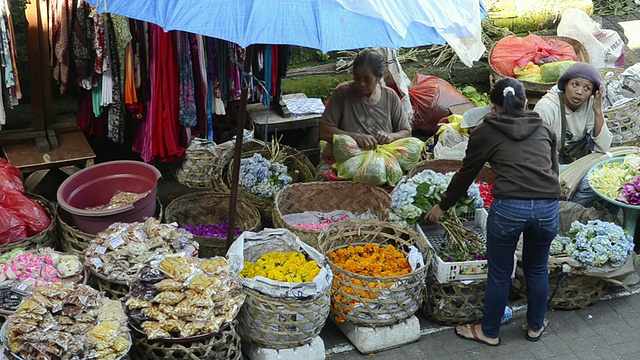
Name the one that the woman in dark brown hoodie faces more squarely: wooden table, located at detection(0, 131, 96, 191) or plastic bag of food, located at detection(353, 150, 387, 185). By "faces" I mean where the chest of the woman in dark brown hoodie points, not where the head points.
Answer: the plastic bag of food

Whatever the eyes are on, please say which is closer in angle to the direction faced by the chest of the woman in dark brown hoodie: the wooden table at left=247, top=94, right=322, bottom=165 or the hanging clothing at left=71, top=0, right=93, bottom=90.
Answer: the wooden table

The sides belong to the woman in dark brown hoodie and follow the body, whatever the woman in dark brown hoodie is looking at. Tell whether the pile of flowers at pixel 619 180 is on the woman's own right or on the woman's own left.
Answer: on the woman's own right

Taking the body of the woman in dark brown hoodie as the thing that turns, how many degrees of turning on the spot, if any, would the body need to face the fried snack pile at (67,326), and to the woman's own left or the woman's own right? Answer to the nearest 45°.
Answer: approximately 90° to the woman's own left

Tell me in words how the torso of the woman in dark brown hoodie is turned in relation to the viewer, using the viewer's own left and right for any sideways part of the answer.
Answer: facing away from the viewer and to the left of the viewer

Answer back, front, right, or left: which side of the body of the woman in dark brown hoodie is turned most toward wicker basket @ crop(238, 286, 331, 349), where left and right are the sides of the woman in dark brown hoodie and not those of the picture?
left

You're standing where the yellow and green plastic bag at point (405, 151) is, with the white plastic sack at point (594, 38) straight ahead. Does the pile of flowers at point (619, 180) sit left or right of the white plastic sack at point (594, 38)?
right

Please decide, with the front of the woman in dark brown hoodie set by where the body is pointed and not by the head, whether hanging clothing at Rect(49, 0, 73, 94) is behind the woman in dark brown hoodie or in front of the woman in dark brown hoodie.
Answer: in front

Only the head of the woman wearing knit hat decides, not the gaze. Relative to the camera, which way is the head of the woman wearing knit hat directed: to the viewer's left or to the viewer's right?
to the viewer's left

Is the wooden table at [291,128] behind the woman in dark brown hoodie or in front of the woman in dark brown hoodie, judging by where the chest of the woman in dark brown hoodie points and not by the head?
in front

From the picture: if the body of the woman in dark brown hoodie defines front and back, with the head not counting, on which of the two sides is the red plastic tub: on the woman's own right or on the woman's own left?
on the woman's own left

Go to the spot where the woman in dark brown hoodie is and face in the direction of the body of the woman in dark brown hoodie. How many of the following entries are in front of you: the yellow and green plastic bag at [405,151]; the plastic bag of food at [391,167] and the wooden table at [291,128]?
3
